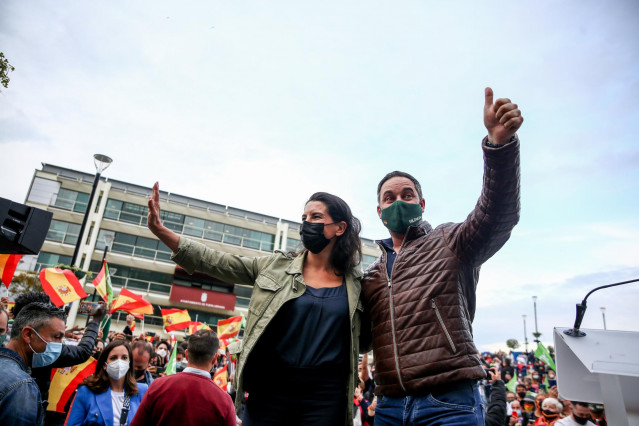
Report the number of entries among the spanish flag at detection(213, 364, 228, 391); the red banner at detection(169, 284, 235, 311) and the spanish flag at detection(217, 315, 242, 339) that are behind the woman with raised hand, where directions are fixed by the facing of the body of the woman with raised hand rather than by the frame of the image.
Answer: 3

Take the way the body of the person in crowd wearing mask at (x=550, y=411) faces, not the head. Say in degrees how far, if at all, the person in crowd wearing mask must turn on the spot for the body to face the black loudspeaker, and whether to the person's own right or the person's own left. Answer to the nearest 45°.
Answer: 0° — they already face it

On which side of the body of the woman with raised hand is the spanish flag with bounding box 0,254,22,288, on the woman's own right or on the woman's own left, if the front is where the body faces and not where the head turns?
on the woman's own right

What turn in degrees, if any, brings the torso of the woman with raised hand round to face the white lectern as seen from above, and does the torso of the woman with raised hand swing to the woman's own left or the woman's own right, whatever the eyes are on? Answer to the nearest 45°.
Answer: approximately 45° to the woman's own left

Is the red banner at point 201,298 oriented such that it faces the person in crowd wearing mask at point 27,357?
yes

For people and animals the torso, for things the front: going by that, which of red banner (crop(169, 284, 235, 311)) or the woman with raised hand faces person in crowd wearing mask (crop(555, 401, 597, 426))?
the red banner

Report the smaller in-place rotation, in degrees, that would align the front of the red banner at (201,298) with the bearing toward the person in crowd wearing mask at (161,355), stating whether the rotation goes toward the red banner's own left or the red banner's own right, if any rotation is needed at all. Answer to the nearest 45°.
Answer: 0° — it already faces them
